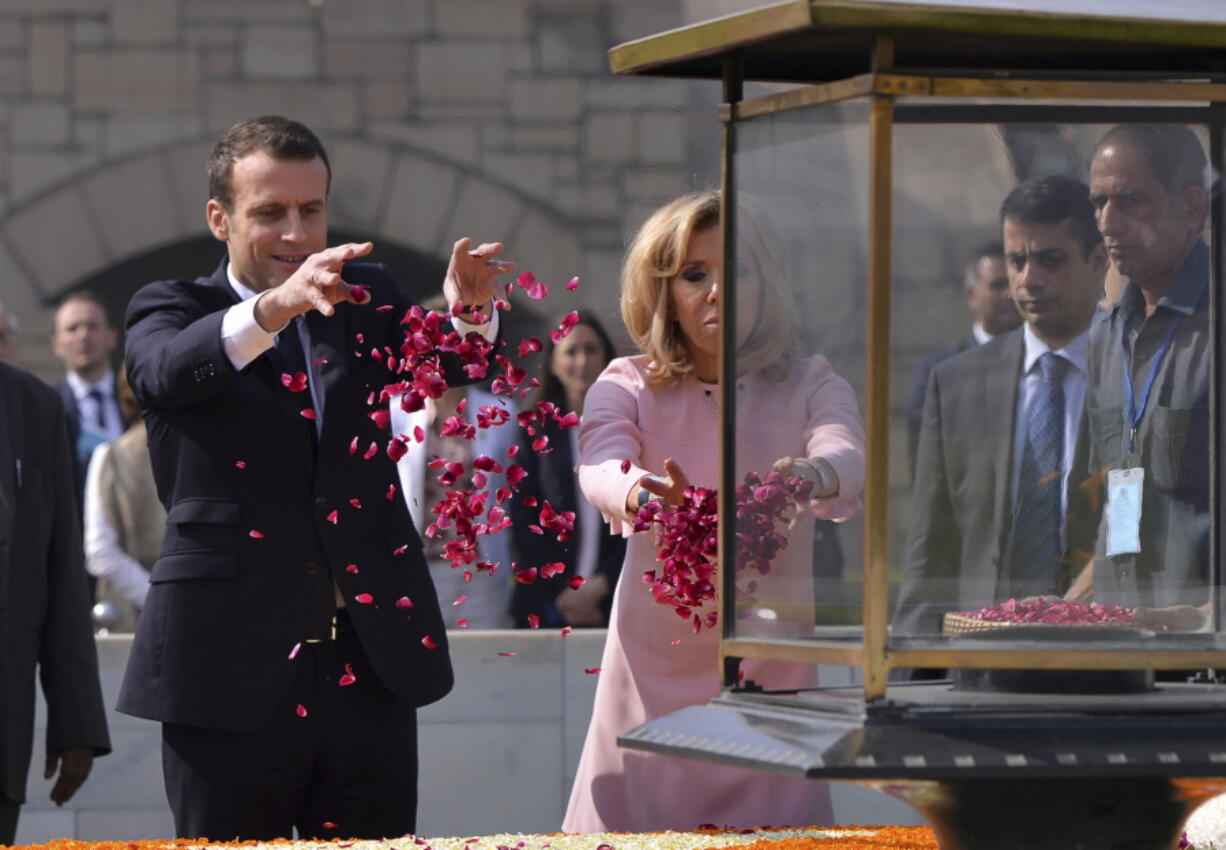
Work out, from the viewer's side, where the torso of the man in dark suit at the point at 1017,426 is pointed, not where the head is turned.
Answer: toward the camera

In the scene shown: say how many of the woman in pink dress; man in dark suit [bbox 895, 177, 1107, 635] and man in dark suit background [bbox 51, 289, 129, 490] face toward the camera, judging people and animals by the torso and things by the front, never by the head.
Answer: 3

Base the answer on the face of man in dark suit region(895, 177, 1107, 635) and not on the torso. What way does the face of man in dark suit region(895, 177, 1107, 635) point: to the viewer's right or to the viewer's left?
to the viewer's left

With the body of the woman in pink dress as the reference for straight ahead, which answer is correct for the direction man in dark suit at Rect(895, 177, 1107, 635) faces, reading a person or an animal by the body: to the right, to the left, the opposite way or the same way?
the same way

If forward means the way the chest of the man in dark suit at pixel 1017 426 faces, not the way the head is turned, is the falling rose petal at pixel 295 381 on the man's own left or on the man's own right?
on the man's own right

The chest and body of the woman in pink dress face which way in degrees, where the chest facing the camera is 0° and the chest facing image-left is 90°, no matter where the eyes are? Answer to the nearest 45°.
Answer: approximately 0°

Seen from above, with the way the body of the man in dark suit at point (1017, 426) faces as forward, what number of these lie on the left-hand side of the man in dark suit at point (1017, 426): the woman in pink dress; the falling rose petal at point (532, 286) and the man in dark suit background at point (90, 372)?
0

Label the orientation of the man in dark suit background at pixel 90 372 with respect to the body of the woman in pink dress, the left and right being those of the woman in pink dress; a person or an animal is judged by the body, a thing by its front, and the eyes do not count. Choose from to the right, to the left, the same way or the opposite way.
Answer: the same way

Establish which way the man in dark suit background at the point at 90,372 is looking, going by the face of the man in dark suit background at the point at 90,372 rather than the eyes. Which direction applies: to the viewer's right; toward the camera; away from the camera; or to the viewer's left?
toward the camera

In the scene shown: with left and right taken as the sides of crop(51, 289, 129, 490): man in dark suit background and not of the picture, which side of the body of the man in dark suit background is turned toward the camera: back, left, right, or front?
front

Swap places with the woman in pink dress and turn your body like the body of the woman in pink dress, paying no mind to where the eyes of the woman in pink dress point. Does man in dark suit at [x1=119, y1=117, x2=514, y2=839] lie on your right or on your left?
on your right

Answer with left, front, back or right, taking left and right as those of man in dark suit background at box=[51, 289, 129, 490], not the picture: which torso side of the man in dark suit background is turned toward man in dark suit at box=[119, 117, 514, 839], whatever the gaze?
front
